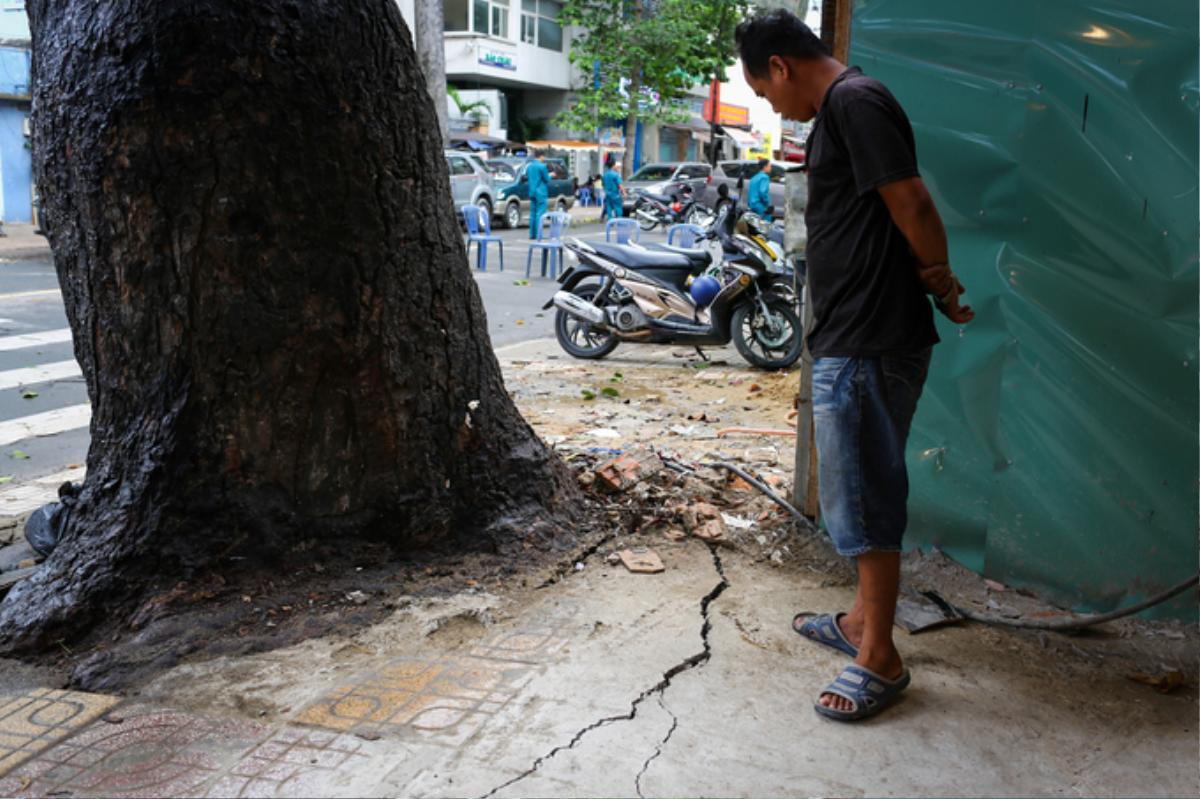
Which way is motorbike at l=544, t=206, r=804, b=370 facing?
to the viewer's right

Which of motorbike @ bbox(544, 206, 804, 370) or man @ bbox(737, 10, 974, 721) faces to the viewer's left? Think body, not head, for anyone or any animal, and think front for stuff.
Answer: the man

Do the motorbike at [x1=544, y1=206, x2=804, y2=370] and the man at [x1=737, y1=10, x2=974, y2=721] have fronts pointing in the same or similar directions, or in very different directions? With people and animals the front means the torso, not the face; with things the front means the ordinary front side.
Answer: very different directions

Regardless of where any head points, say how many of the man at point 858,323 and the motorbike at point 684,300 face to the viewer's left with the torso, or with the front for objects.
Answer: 1

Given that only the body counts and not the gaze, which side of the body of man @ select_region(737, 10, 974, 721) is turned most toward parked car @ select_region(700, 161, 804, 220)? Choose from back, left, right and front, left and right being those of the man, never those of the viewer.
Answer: right

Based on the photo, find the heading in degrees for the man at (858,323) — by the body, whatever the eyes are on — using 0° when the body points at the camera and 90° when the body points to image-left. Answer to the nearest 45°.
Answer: approximately 90°

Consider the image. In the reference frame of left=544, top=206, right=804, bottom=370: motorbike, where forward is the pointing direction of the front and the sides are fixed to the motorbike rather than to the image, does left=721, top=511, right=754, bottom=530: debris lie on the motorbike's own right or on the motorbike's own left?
on the motorbike's own right

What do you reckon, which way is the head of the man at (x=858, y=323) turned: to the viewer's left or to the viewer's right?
to the viewer's left

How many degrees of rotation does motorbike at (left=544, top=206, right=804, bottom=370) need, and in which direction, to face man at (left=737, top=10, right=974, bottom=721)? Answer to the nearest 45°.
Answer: approximately 90° to its right

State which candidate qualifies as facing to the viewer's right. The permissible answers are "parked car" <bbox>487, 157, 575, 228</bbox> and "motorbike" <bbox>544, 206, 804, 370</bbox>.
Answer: the motorbike
